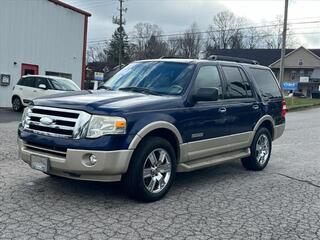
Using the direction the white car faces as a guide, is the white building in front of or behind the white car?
behind

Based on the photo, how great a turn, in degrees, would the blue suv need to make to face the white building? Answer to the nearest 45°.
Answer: approximately 135° to its right

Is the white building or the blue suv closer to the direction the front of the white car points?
the blue suv

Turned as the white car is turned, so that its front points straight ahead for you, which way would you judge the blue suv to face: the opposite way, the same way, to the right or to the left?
to the right

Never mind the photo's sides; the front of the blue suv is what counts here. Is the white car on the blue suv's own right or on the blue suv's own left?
on the blue suv's own right

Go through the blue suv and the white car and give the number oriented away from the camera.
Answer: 0

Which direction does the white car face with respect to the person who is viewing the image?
facing the viewer and to the right of the viewer
